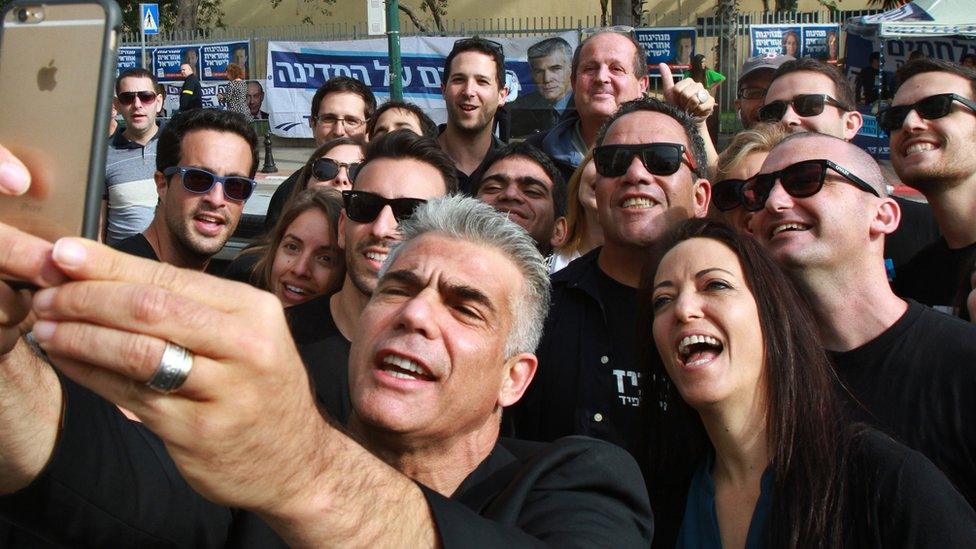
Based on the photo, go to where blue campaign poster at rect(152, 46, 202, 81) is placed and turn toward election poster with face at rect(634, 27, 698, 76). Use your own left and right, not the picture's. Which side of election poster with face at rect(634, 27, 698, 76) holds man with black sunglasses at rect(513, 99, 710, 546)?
right

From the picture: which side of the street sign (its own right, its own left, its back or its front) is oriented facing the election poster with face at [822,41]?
left

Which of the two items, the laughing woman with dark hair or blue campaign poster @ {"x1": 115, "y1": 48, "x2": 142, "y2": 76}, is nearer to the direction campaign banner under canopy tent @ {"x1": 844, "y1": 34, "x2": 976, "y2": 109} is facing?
the laughing woman with dark hair

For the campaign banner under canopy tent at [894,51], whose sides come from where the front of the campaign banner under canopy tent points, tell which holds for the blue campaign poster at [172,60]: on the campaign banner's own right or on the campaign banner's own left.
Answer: on the campaign banner's own right

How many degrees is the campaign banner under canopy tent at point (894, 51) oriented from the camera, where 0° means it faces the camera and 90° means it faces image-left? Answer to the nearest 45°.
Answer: approximately 0°

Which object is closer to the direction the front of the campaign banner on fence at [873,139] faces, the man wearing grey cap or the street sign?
the man wearing grey cap

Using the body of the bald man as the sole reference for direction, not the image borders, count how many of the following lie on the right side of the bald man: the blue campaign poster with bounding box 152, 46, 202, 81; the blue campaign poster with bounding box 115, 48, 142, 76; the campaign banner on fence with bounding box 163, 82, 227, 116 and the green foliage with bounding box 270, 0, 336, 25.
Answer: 4

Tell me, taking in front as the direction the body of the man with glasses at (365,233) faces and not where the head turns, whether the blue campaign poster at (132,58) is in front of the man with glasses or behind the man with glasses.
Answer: behind

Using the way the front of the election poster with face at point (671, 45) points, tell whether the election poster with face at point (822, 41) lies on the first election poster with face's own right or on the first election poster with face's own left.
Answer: on the first election poster with face's own left

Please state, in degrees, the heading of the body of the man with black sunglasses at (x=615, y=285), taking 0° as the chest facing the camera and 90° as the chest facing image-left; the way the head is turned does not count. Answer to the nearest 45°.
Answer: approximately 0°
